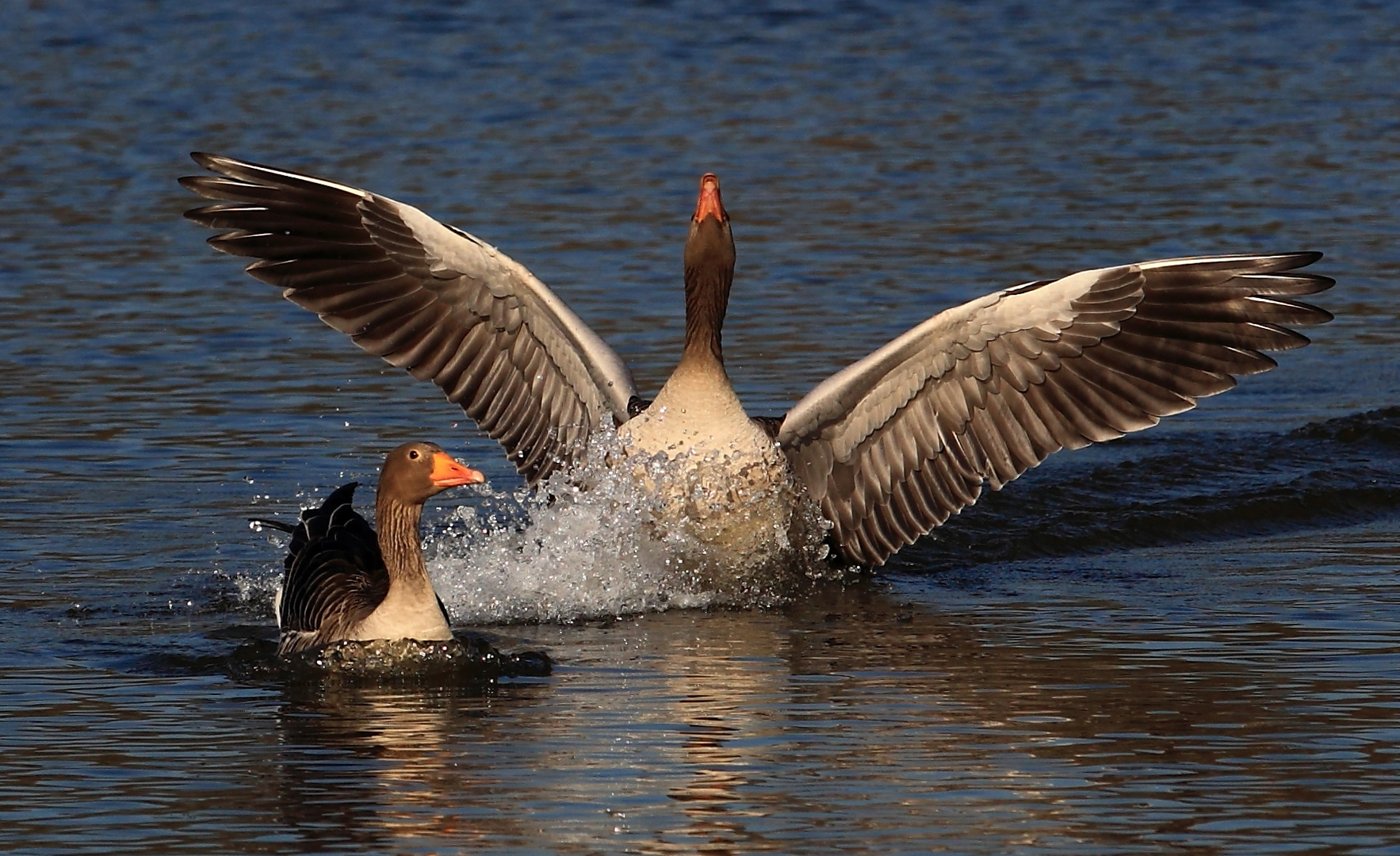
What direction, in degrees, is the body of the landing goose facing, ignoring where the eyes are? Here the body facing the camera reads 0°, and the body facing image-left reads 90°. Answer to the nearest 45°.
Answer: approximately 0°

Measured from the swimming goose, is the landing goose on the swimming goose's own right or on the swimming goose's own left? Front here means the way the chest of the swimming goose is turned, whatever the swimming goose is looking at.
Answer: on the swimming goose's own left

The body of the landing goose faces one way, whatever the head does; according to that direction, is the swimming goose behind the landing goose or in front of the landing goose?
in front

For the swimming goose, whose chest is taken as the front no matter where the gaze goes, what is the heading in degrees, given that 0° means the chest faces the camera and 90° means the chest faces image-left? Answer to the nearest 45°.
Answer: approximately 315°

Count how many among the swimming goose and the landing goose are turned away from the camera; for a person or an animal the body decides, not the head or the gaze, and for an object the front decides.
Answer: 0
